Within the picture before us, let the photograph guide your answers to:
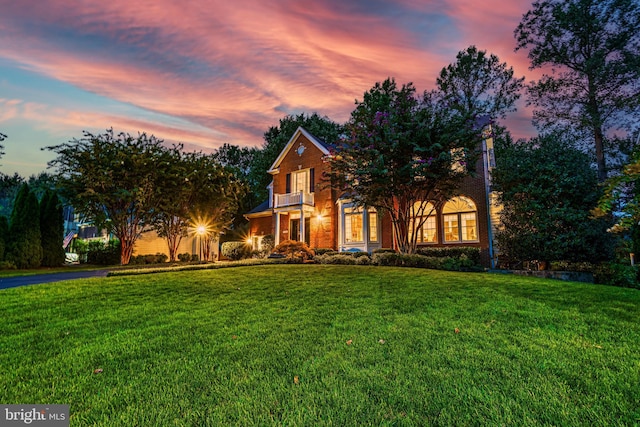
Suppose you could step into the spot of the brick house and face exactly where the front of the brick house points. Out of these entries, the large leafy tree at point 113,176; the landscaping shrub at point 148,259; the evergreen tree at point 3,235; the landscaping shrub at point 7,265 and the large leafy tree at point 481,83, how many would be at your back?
1

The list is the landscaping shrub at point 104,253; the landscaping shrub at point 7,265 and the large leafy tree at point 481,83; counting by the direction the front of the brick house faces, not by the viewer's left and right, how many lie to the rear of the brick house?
1

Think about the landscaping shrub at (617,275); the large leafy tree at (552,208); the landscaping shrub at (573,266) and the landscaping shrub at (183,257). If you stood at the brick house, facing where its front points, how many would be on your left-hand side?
3

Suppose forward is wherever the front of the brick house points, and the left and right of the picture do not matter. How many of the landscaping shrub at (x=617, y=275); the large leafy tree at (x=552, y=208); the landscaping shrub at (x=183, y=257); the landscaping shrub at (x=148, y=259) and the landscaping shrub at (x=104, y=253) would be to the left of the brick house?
2

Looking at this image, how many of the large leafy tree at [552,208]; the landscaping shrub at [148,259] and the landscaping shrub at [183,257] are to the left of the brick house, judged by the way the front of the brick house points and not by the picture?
1

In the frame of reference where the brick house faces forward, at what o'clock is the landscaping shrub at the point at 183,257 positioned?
The landscaping shrub is roughly at 2 o'clock from the brick house.

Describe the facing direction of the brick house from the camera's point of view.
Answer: facing the viewer and to the left of the viewer

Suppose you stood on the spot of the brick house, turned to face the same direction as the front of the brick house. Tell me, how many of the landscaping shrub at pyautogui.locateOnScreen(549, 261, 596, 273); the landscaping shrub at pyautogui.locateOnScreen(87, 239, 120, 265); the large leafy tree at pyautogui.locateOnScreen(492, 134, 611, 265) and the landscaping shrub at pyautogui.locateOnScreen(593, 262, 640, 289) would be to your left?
3

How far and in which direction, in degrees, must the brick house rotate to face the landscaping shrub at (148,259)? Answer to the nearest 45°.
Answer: approximately 45° to its right

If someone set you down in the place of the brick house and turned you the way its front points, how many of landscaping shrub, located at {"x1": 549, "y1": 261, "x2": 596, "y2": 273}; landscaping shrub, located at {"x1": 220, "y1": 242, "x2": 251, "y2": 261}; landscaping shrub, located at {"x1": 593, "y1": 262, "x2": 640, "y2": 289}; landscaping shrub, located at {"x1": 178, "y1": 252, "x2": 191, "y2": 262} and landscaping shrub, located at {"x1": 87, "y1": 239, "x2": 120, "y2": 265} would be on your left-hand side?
2

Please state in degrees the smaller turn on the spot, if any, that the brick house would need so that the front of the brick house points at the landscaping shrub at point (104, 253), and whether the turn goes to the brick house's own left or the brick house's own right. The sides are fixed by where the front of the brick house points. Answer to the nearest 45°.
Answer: approximately 45° to the brick house's own right

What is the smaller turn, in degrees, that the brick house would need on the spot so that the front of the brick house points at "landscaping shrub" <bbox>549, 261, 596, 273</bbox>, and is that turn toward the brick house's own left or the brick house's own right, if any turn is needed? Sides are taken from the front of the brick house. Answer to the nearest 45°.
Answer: approximately 90° to the brick house's own left

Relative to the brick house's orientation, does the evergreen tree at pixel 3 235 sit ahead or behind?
ahead

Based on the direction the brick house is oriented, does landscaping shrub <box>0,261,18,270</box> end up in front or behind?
in front

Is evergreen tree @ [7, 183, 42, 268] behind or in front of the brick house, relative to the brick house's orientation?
in front
